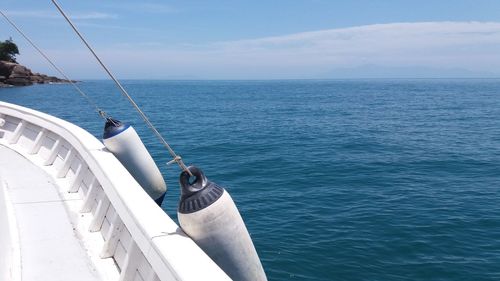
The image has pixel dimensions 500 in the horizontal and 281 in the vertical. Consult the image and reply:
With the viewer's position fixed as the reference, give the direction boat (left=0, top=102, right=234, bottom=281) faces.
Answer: facing away from the viewer and to the left of the viewer
